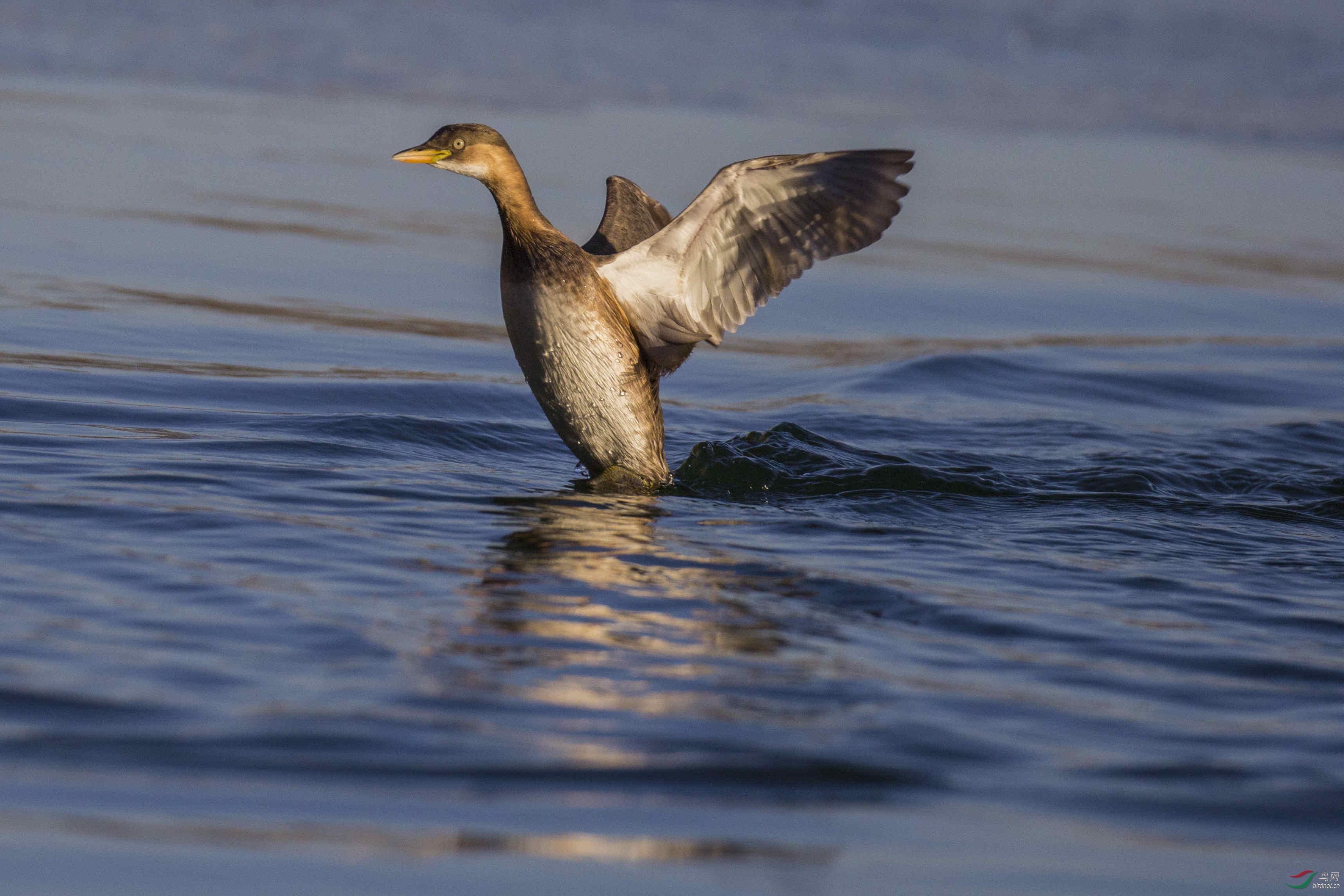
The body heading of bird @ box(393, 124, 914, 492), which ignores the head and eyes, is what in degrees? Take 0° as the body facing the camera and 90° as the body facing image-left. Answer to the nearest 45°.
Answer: approximately 90°
